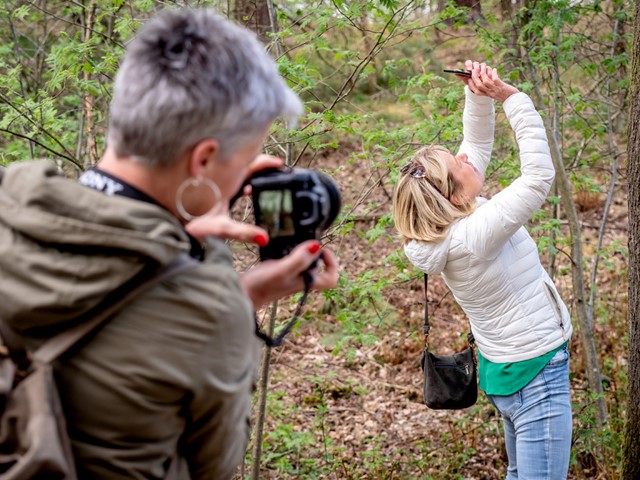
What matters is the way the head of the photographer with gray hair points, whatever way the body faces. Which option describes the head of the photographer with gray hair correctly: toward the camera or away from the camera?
away from the camera

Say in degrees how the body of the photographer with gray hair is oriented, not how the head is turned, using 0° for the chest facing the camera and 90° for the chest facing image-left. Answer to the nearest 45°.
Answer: approximately 225°

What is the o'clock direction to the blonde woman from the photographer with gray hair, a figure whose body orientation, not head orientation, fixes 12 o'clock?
The blonde woman is roughly at 12 o'clock from the photographer with gray hair.
